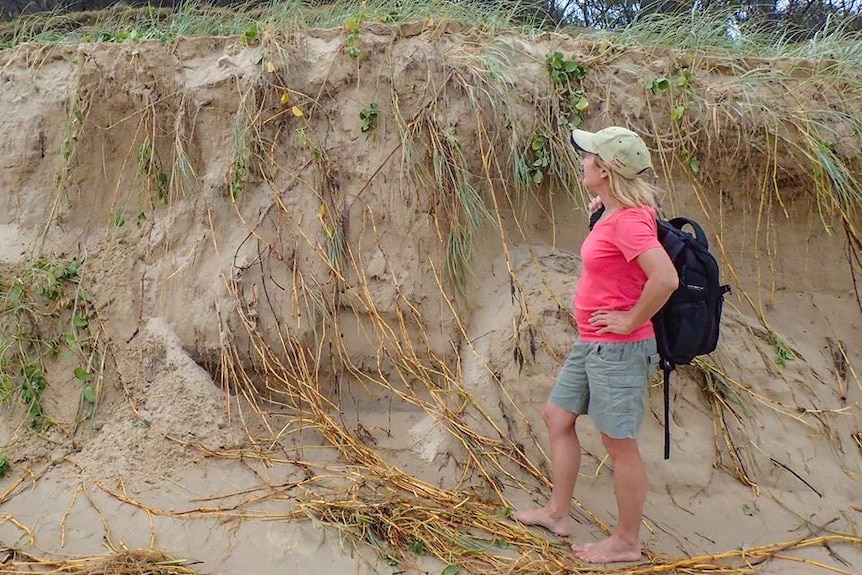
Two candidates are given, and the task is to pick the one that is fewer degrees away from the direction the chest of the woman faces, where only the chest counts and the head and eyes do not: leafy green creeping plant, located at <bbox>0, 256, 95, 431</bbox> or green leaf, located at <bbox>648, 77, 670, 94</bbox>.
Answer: the leafy green creeping plant

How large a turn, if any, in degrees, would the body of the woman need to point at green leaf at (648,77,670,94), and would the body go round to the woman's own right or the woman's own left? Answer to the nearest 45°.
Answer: approximately 90° to the woman's own right

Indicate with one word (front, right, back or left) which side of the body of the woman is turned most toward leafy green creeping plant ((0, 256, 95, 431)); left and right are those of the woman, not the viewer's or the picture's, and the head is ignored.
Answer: front

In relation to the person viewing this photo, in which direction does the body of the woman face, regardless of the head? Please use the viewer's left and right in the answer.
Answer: facing to the left of the viewer
